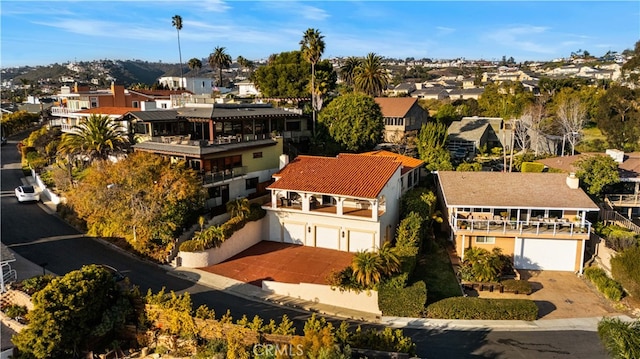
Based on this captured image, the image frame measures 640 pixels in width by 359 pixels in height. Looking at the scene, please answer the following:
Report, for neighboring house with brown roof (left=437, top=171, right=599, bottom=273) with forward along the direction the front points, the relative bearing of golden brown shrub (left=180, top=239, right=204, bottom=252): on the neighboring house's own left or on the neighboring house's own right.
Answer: on the neighboring house's own right

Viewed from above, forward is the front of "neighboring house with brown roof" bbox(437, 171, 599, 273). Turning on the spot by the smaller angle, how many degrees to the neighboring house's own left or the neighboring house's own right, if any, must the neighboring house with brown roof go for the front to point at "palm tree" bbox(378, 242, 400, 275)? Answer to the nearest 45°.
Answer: approximately 45° to the neighboring house's own right

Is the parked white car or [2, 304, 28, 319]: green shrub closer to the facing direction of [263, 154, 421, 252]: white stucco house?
the green shrub

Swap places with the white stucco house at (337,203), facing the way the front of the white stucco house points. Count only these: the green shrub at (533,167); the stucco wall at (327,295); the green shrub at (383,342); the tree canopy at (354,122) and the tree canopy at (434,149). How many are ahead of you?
2

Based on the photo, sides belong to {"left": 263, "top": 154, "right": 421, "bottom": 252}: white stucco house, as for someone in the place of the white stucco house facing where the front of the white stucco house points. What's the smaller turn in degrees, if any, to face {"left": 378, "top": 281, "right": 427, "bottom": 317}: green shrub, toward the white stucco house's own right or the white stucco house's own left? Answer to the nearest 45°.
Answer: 0° — it already faces it

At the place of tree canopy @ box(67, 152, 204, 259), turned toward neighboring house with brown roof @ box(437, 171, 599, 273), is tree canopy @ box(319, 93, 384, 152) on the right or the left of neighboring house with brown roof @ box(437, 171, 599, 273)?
left

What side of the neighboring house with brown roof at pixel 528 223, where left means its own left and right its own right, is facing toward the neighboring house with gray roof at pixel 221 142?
right

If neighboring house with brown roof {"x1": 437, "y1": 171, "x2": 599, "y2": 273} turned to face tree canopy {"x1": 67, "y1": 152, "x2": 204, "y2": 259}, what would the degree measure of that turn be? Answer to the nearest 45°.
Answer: approximately 45° to its right

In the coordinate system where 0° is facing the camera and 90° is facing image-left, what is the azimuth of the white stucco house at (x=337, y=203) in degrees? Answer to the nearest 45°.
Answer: approximately 0°

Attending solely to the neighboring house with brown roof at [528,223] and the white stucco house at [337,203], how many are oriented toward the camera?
2

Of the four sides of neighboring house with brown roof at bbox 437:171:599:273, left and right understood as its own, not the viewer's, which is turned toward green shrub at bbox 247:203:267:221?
right

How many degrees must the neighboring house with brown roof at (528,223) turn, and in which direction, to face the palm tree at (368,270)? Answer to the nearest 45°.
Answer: approximately 45° to its right
